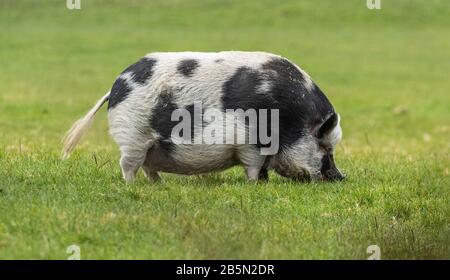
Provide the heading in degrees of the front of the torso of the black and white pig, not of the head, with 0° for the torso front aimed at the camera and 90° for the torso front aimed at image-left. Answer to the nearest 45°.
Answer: approximately 270°
